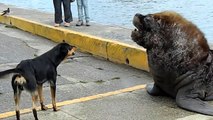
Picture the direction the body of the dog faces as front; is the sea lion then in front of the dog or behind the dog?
in front

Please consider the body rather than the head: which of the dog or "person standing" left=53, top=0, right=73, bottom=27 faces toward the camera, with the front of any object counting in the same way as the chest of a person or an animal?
the person standing

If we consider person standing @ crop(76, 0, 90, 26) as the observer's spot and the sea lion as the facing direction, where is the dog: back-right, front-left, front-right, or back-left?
front-right

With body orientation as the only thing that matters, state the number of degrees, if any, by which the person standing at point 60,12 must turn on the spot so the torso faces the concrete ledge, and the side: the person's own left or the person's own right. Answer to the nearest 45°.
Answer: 0° — they already face it

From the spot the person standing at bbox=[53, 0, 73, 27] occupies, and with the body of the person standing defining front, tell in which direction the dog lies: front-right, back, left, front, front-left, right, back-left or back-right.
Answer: front

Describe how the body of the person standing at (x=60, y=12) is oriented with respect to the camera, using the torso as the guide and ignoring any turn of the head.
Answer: toward the camera

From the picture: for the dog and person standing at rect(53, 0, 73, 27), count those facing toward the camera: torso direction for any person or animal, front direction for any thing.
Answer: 1

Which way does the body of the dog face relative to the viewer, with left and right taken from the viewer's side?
facing away from the viewer and to the right of the viewer

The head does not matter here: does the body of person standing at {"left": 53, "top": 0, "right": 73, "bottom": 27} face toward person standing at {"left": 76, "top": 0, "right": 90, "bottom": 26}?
no
